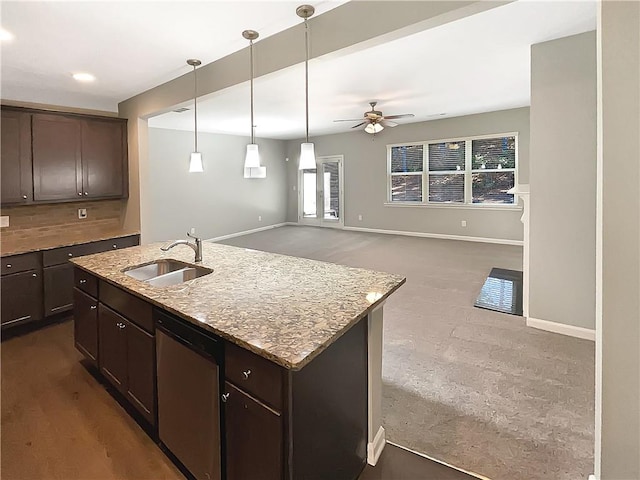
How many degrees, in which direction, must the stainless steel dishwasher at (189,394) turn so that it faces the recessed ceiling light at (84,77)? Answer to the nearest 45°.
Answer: approximately 135° to its right

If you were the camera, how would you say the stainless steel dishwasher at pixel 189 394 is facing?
facing the viewer and to the left of the viewer

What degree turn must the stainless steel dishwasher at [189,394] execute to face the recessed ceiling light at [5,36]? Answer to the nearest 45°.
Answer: approximately 90° to its right

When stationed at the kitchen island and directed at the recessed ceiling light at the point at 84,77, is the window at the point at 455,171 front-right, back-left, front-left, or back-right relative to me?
front-right

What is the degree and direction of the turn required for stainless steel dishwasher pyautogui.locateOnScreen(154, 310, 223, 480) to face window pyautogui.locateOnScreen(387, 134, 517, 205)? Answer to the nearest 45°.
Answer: approximately 180°

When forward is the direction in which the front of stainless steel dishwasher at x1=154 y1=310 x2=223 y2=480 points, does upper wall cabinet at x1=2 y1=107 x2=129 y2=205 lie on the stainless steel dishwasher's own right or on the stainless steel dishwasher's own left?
on the stainless steel dishwasher's own right
